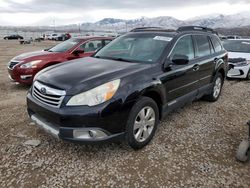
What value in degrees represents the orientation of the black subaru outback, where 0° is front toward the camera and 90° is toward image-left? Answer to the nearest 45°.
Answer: approximately 45°

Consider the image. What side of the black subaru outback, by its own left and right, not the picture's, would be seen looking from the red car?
right

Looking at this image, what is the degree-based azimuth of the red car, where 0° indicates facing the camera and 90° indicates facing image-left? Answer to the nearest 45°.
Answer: approximately 45°

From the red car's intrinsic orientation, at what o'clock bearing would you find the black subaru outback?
The black subaru outback is roughly at 10 o'clock from the red car.
